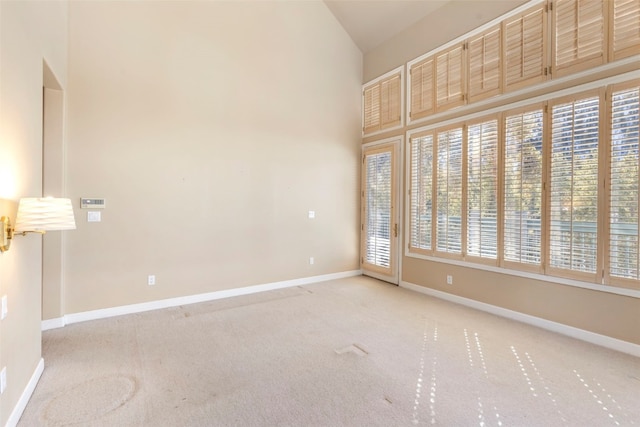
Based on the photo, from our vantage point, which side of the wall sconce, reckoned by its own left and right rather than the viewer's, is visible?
right

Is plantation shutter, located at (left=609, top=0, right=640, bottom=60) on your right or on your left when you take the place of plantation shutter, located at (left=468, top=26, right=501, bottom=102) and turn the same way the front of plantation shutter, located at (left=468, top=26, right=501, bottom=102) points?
on your left

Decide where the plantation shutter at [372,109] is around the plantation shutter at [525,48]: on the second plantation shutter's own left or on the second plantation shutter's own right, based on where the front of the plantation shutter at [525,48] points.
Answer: on the second plantation shutter's own right

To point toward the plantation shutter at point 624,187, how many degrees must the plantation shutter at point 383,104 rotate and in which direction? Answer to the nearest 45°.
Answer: approximately 90° to its left
